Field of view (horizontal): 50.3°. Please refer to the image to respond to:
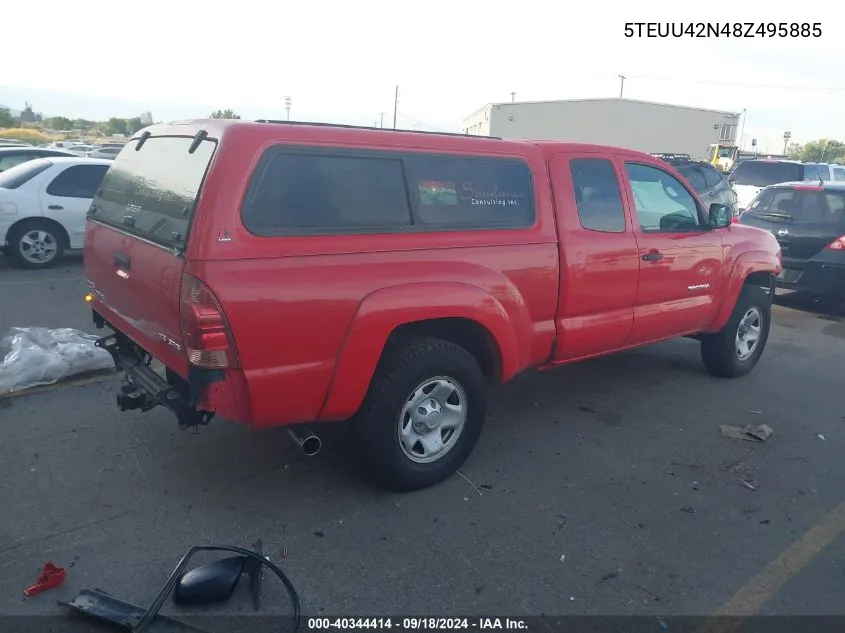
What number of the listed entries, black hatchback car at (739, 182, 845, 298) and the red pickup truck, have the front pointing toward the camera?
0

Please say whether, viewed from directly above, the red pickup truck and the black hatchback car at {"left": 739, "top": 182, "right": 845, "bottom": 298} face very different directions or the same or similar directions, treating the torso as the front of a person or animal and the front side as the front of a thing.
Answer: same or similar directions

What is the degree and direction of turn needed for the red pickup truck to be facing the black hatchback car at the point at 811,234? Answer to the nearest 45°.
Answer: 0° — it already faces it

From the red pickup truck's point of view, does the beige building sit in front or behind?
in front

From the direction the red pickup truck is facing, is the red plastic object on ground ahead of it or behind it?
behind

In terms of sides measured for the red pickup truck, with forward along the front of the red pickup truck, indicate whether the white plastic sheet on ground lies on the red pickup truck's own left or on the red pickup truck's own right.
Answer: on the red pickup truck's own left

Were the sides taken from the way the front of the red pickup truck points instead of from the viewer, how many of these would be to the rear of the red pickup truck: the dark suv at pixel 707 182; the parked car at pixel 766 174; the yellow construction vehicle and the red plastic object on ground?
1

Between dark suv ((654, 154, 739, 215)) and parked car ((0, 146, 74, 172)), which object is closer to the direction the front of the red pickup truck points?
the dark suv

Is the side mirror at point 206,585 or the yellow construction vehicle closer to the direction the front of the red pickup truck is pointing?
the yellow construction vehicle

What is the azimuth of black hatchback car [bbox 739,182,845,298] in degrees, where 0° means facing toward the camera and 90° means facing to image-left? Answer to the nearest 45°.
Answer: approximately 225°

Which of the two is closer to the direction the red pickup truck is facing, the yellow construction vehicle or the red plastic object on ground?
the yellow construction vehicle

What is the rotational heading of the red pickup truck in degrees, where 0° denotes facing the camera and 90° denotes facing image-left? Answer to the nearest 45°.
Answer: approximately 225°

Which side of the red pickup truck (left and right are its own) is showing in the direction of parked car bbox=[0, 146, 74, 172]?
left
